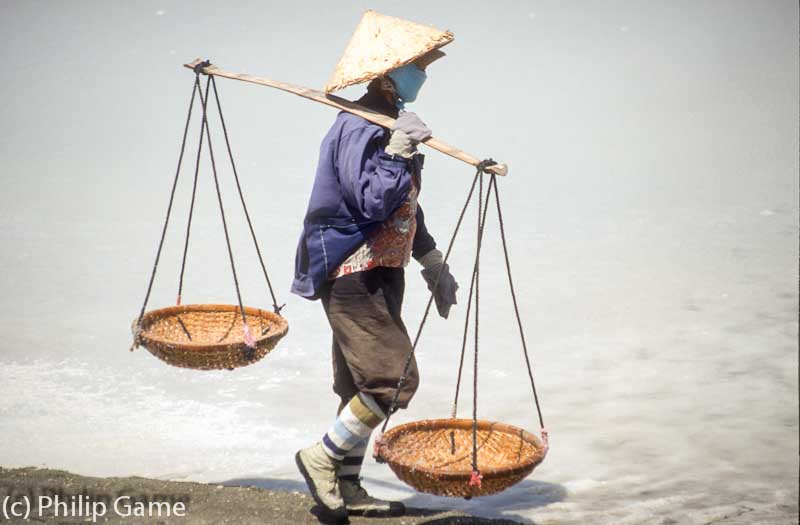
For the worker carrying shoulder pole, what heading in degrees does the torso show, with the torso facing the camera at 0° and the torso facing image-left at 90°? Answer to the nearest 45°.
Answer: approximately 270°

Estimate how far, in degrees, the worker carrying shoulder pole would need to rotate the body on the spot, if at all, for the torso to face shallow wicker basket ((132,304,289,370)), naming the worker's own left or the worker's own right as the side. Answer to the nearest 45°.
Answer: approximately 135° to the worker's own left
